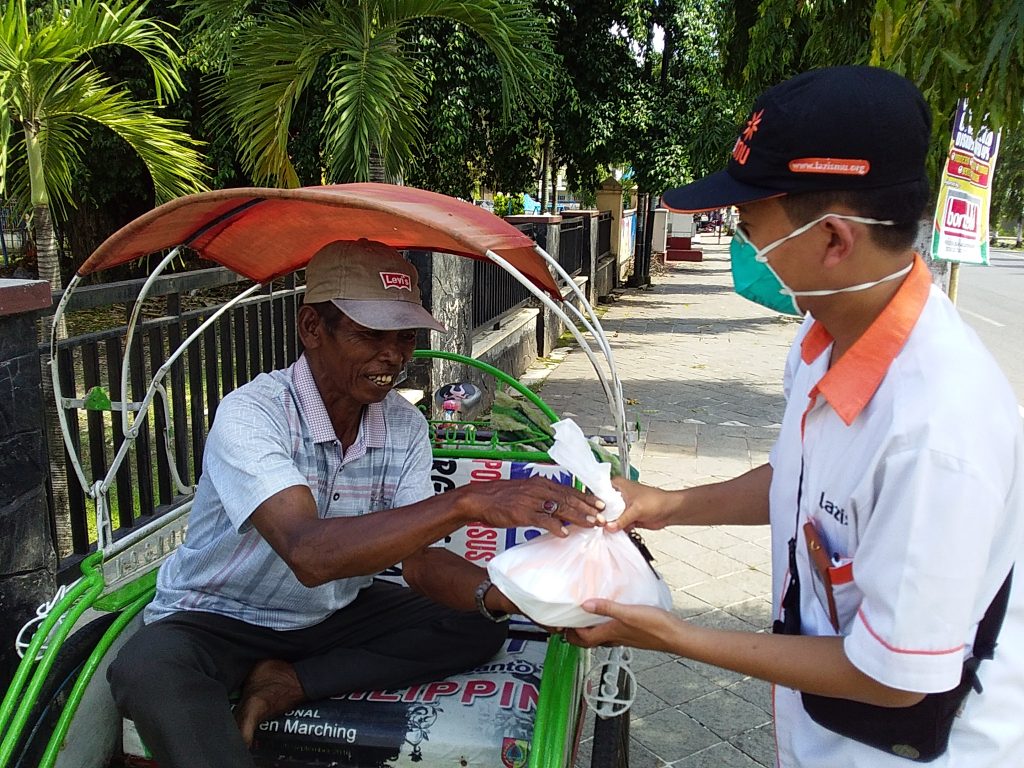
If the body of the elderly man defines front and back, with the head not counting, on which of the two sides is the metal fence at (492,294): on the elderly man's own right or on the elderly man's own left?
on the elderly man's own left

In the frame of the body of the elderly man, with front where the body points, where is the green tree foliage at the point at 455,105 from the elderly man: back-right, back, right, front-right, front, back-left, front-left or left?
back-left

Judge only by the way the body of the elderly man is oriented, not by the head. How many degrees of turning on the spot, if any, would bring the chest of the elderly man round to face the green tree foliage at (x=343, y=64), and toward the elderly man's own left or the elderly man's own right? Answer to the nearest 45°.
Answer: approximately 135° to the elderly man's own left

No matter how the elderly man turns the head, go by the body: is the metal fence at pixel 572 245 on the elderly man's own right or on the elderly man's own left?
on the elderly man's own left

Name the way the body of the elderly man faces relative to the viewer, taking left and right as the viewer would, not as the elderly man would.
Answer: facing the viewer and to the right of the viewer

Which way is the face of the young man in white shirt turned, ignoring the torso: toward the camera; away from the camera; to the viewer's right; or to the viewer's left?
to the viewer's left

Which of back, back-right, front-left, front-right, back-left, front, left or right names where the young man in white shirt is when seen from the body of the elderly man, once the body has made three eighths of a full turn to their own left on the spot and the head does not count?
back-right

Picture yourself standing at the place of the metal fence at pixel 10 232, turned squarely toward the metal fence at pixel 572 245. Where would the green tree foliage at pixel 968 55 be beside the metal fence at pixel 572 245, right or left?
right

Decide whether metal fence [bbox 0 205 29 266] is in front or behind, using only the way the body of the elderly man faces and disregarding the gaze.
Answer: behind

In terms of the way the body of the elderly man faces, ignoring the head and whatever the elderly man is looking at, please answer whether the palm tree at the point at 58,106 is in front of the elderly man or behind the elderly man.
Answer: behind

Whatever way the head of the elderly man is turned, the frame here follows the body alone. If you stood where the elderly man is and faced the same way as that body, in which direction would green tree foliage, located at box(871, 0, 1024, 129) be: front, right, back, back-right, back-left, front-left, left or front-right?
front-left

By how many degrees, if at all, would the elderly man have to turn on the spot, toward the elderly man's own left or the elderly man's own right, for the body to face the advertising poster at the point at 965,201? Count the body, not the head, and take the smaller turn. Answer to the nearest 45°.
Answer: approximately 90° to the elderly man's own left

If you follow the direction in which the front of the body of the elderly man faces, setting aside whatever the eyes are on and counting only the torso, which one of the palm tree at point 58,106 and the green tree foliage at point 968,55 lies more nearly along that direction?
the green tree foliage

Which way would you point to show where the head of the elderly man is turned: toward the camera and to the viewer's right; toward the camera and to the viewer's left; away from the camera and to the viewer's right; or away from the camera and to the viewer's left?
toward the camera and to the viewer's right
